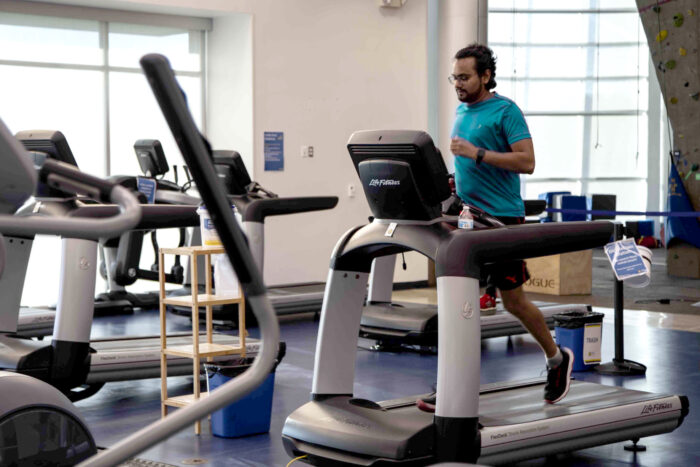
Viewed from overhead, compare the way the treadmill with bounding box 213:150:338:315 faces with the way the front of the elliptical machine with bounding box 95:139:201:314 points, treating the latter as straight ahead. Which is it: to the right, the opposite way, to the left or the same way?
the same way

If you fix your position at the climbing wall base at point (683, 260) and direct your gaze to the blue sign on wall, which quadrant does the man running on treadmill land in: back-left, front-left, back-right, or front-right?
front-left

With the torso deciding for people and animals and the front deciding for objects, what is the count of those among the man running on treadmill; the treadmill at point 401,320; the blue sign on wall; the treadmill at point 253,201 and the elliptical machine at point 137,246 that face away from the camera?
0

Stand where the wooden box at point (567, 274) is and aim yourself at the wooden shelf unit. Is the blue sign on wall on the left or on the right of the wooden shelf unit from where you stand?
right

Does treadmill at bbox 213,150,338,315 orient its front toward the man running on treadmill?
no

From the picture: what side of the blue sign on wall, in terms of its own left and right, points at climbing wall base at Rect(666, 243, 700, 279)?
left

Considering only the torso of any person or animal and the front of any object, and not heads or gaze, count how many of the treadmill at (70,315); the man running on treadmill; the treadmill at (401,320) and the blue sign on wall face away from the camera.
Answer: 0

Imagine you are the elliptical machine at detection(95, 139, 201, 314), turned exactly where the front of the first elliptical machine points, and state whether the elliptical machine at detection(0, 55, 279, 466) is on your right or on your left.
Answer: on your left

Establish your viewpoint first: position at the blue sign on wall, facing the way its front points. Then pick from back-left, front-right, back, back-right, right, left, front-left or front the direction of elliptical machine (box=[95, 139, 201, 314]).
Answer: front-right

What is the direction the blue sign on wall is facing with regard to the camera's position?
facing the viewer

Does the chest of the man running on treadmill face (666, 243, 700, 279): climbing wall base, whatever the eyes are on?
no
